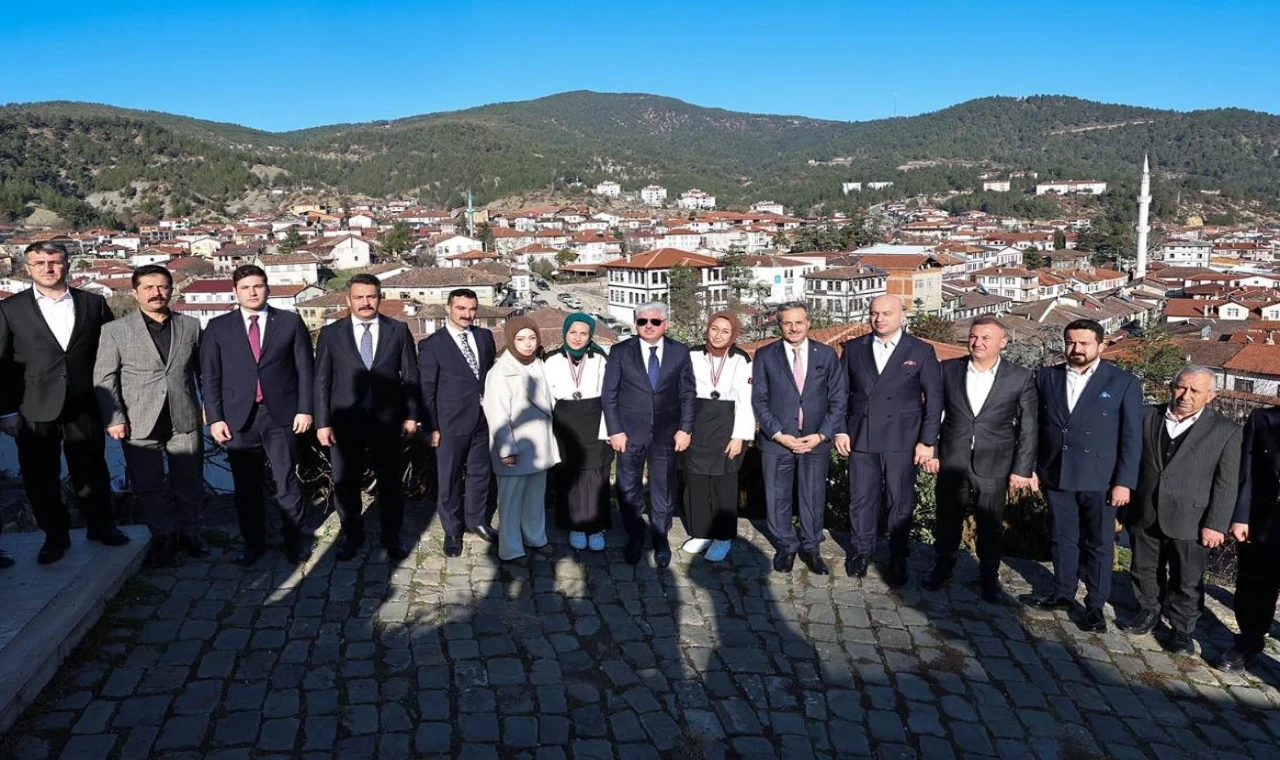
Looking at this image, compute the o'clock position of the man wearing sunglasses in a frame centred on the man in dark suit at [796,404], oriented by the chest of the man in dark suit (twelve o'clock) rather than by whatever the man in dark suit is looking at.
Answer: The man wearing sunglasses is roughly at 3 o'clock from the man in dark suit.

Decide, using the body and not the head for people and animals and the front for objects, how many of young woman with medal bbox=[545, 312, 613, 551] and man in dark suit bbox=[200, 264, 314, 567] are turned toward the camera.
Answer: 2

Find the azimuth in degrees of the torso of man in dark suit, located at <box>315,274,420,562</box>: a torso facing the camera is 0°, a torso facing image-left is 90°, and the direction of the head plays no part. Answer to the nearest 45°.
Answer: approximately 0°

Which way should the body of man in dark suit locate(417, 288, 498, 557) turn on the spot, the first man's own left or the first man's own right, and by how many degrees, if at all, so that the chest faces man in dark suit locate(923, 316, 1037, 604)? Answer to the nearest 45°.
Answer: approximately 45° to the first man's own left

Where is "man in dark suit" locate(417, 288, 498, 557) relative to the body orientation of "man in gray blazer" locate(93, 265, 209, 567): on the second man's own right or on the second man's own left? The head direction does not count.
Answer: on the second man's own left

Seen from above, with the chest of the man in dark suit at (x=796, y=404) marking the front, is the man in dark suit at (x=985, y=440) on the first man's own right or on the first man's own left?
on the first man's own left

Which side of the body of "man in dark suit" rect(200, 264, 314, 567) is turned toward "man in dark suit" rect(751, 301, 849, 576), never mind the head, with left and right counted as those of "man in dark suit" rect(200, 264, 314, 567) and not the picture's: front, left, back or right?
left

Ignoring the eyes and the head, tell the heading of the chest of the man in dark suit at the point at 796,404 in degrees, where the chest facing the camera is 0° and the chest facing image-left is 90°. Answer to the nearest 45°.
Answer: approximately 0°
